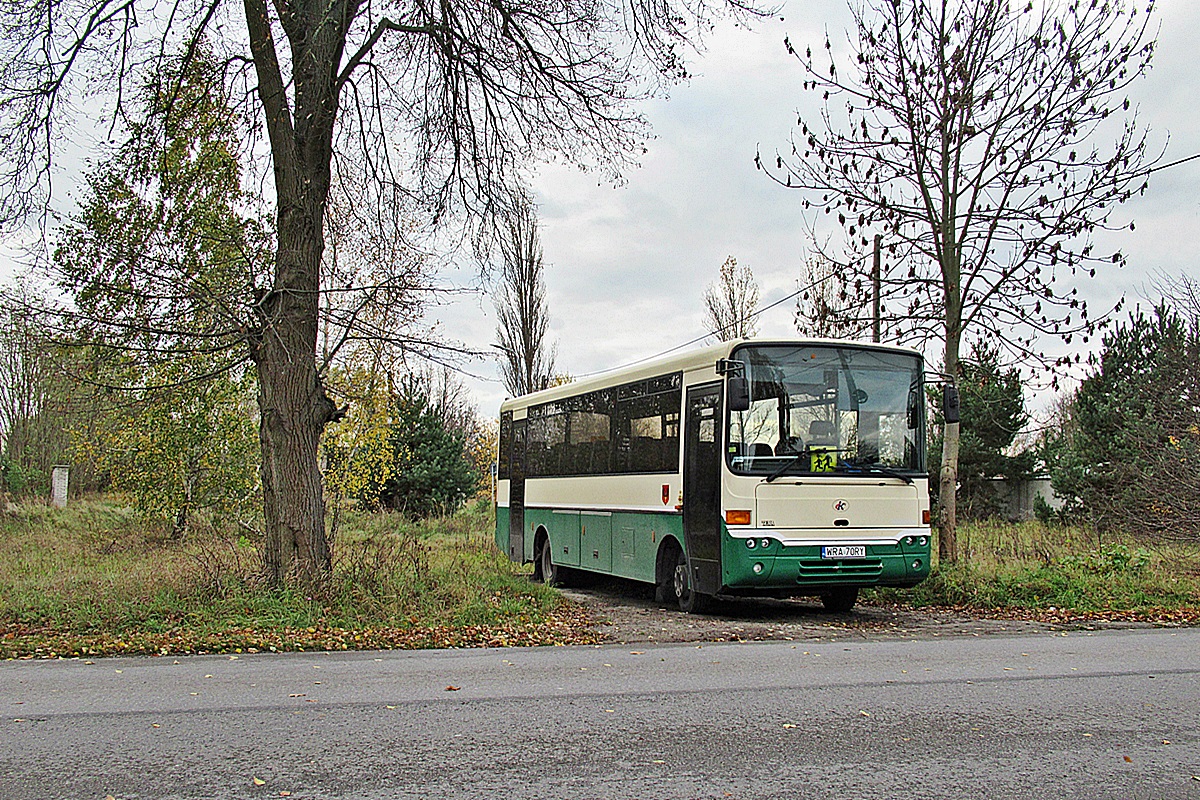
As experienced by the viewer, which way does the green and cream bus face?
facing the viewer and to the right of the viewer

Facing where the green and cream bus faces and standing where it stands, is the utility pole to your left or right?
on your left
